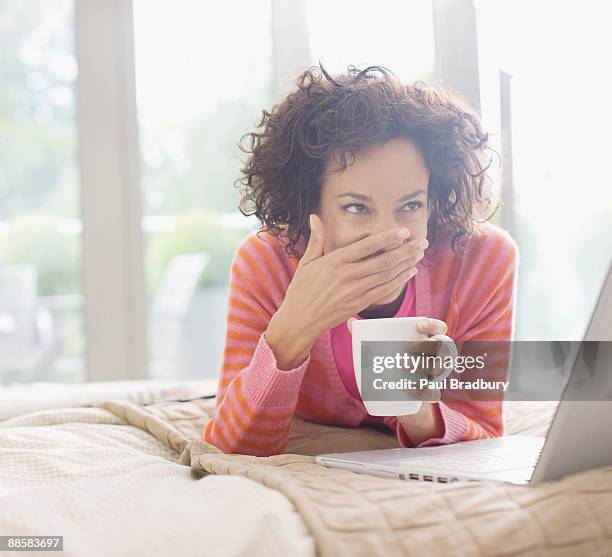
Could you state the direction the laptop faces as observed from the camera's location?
facing away from the viewer and to the left of the viewer
